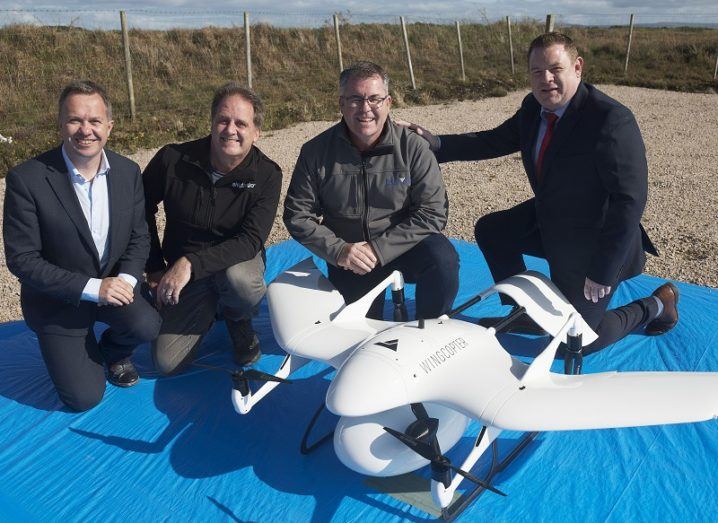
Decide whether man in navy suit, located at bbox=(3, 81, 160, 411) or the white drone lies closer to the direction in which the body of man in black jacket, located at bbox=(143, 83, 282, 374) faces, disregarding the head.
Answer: the white drone

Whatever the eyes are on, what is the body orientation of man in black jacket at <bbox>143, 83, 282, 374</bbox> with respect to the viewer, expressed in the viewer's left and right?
facing the viewer

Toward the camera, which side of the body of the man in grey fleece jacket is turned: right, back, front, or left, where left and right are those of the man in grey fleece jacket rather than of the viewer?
front

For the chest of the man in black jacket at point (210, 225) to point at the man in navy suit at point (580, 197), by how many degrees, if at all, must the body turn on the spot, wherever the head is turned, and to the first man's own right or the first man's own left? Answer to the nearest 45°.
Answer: approximately 90° to the first man's own left

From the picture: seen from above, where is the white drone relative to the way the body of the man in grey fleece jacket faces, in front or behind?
in front

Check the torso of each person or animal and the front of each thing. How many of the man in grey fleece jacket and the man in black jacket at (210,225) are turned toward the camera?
2

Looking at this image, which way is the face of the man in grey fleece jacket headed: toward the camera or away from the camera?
toward the camera

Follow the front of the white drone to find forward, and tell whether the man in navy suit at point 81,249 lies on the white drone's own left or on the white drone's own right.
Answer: on the white drone's own right

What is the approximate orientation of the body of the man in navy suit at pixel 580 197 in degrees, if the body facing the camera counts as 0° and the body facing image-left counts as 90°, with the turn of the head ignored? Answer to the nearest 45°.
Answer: approximately 45°

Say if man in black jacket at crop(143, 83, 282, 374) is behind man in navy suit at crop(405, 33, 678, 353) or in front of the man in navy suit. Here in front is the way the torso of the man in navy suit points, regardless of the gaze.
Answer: in front

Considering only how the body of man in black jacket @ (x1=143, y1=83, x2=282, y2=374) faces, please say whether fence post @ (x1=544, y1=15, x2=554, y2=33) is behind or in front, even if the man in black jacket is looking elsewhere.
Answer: behind

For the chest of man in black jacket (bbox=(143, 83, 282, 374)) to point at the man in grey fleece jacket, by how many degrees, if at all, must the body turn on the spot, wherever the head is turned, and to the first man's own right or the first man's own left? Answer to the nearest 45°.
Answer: approximately 90° to the first man's own left

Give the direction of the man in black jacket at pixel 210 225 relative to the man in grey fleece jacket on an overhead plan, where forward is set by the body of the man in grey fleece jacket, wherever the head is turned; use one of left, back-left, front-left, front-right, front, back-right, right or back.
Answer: right

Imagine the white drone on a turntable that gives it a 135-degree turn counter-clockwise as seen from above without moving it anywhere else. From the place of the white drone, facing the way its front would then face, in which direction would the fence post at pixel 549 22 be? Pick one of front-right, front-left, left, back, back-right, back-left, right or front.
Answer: left
